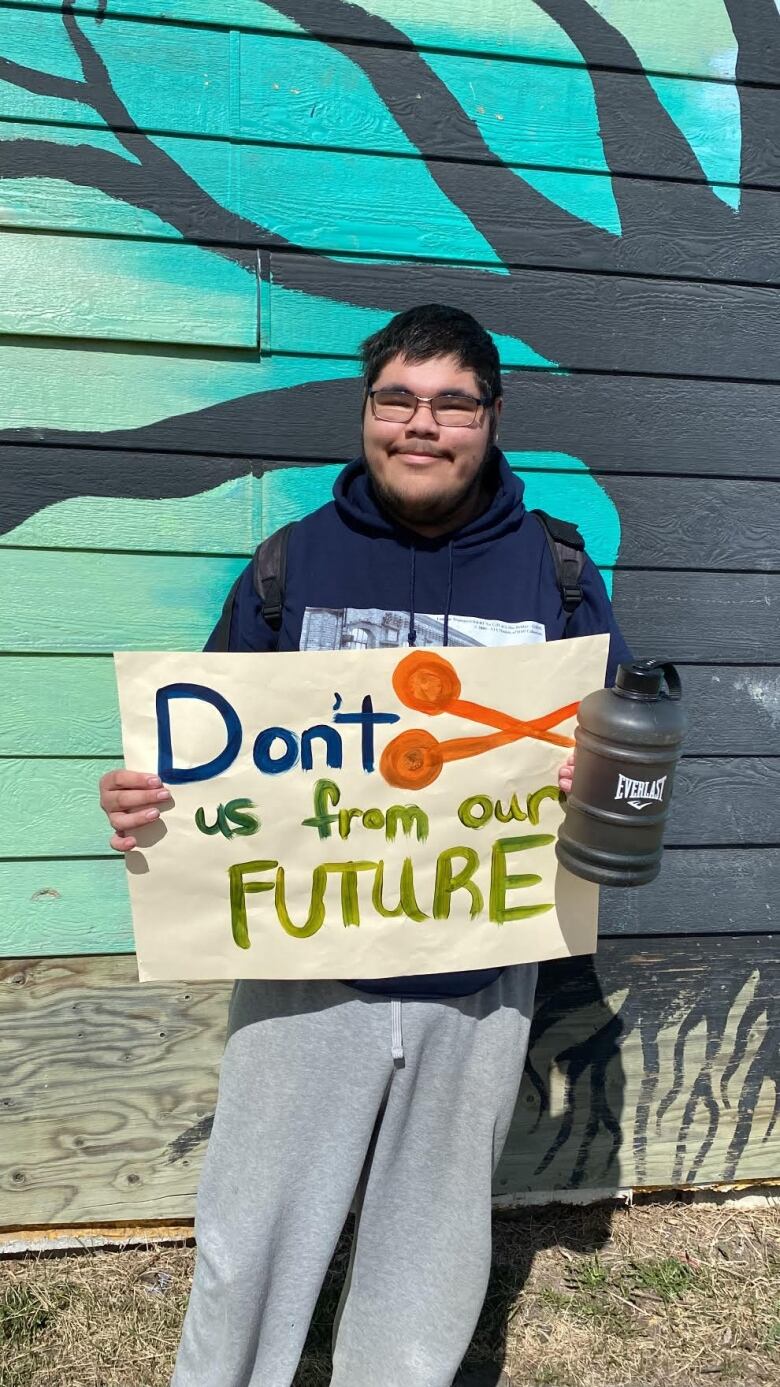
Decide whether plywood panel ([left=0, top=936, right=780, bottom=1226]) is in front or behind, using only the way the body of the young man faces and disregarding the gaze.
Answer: behind

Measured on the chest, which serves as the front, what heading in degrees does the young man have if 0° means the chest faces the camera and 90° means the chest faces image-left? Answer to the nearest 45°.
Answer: approximately 0°
